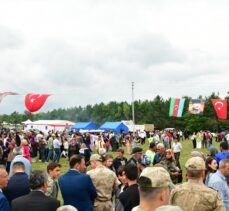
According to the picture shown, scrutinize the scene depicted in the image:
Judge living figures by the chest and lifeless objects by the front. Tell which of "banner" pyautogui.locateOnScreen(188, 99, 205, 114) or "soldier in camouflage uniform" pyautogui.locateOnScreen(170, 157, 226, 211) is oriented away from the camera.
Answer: the soldier in camouflage uniform

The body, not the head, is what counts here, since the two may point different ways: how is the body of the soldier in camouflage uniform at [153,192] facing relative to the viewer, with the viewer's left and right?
facing away from the viewer and to the right of the viewer

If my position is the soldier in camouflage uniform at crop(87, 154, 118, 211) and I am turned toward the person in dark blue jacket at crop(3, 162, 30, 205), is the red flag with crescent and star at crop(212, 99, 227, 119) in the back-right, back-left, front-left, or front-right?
back-right

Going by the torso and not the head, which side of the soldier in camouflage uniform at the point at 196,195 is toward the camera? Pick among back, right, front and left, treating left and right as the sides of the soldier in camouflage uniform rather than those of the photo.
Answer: back

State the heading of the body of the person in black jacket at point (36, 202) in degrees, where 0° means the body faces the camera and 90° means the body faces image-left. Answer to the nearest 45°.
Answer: approximately 180°

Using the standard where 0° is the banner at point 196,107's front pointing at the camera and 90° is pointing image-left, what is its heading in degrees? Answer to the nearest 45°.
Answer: approximately 0°

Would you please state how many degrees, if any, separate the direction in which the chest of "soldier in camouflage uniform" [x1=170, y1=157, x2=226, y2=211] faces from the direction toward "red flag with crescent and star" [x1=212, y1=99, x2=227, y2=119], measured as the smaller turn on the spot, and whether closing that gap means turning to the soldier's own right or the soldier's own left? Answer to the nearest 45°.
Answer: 0° — they already face it

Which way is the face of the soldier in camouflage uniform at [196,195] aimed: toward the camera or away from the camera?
away from the camera

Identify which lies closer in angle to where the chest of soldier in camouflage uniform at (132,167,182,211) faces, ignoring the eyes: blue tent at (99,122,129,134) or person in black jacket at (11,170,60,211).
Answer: the blue tent
